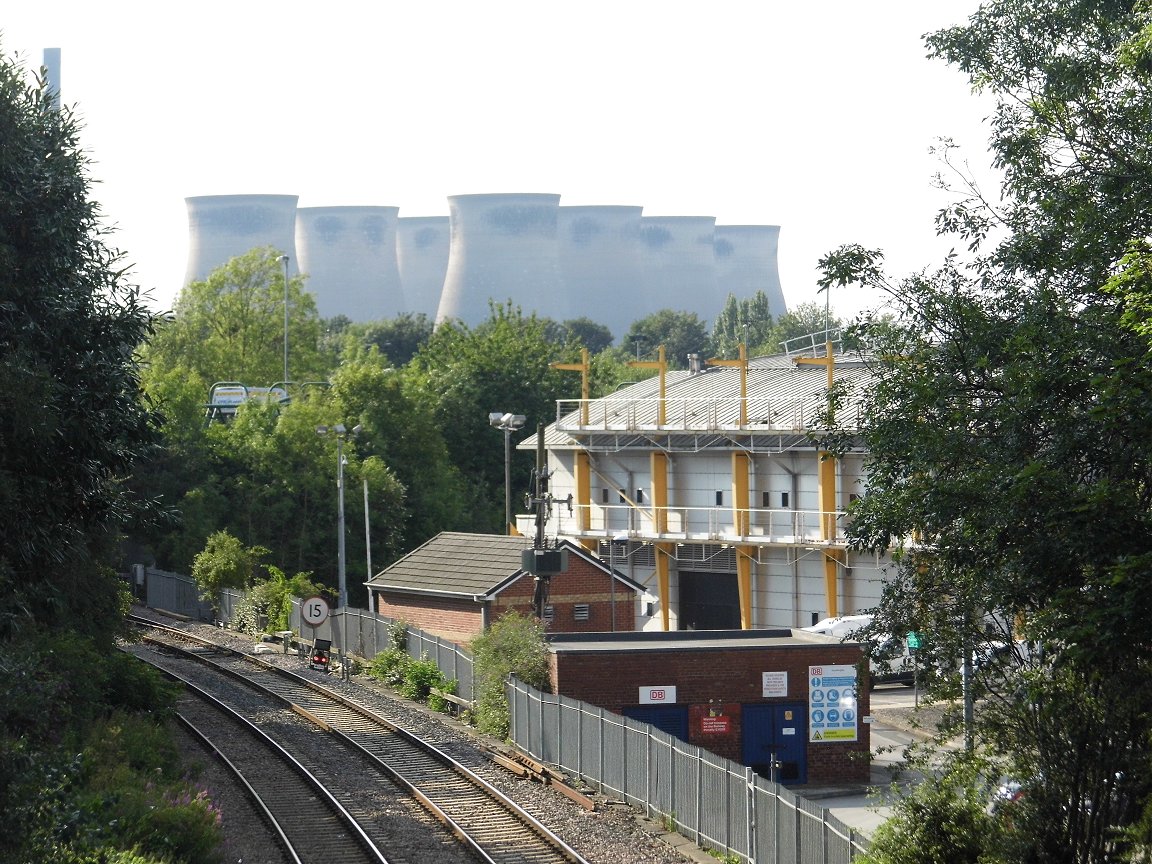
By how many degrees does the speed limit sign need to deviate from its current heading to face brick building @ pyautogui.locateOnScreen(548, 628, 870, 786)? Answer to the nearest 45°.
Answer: approximately 45° to its left

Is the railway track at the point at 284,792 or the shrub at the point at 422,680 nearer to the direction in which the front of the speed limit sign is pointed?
the railway track

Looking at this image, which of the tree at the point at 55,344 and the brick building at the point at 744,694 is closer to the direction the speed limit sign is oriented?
the tree

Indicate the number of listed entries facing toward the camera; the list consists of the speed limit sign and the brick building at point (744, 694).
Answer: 2

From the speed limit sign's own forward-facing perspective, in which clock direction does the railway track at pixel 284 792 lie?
The railway track is roughly at 12 o'clock from the speed limit sign.

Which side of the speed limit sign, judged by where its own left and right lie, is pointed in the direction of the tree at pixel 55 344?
front

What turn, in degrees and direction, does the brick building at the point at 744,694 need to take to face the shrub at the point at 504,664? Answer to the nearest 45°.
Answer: approximately 90° to its right

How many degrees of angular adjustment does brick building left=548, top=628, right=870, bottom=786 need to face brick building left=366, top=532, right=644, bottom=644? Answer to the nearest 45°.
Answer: approximately 135° to its right

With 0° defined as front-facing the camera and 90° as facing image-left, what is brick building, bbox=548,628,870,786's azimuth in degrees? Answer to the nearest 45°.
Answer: approximately 0°

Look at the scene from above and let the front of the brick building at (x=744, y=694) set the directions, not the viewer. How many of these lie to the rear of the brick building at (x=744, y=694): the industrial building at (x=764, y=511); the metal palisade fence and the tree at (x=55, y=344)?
1
